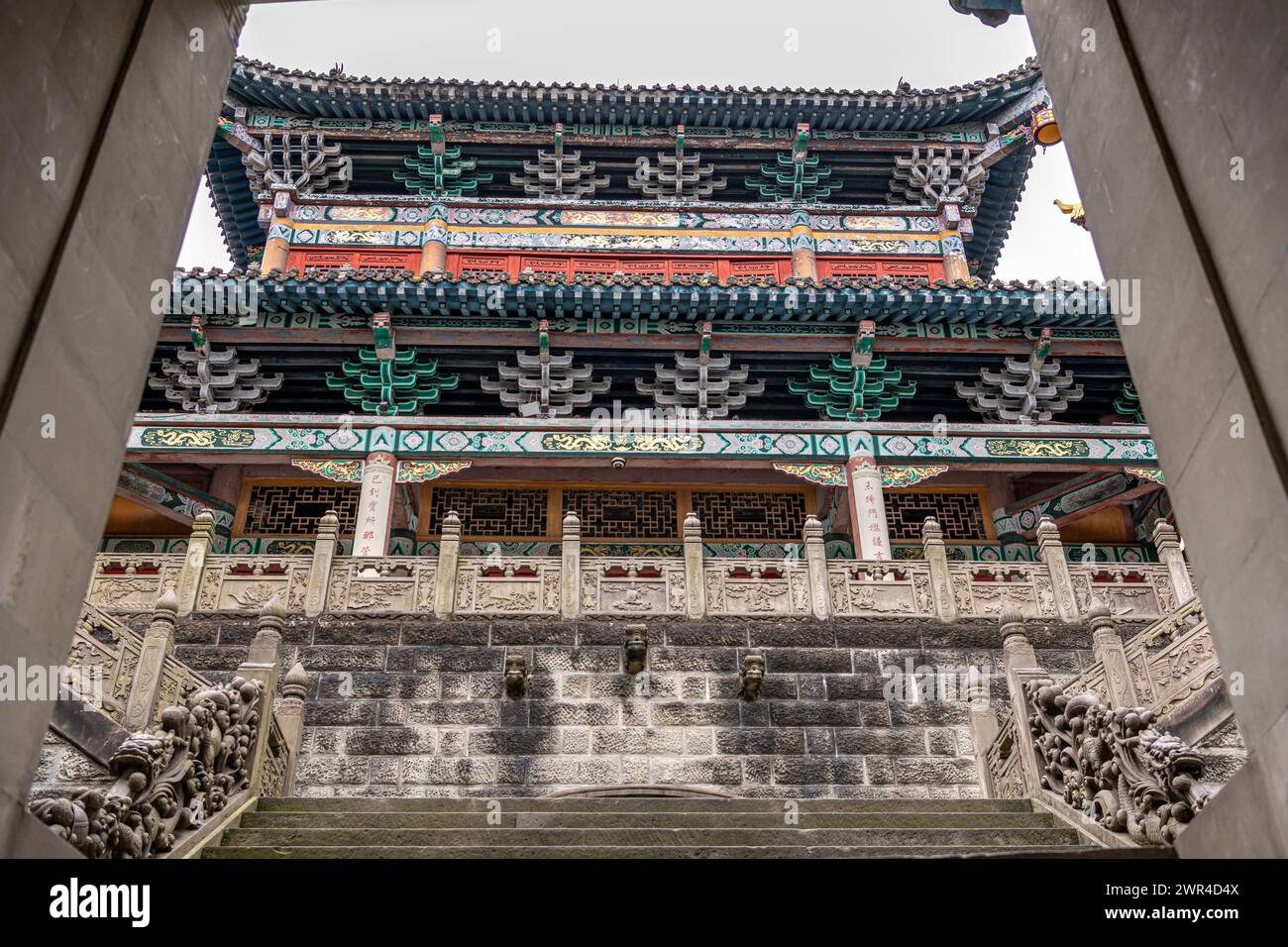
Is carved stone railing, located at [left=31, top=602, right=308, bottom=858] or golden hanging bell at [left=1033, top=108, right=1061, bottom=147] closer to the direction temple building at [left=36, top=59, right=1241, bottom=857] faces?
the carved stone railing

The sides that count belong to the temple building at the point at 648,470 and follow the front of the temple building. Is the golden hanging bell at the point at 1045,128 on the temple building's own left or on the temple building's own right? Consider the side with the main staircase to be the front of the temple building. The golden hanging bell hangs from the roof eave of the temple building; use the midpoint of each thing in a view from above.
on the temple building's own left

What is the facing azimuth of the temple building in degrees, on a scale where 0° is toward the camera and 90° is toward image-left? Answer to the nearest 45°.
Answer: approximately 0°
